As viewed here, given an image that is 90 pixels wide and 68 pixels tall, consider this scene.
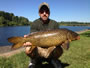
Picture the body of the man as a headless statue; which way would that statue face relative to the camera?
toward the camera
